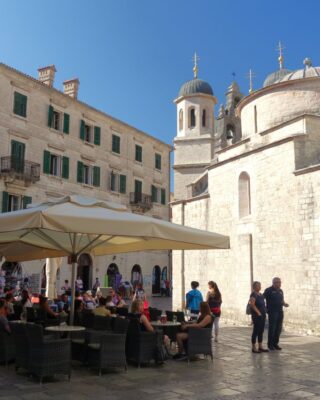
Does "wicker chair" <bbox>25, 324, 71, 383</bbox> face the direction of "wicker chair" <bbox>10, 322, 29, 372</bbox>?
no

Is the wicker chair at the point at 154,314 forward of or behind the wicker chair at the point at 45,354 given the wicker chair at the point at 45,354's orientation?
forward

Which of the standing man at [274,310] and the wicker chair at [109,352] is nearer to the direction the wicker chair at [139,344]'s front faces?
the standing man

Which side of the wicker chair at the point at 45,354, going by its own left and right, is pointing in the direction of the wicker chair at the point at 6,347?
left

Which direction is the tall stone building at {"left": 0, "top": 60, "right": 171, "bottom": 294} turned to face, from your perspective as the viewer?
facing the viewer and to the right of the viewer

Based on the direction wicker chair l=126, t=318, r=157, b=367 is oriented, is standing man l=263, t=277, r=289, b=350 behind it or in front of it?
in front

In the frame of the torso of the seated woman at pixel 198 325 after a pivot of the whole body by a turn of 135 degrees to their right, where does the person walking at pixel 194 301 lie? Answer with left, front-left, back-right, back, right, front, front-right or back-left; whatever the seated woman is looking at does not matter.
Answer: front-left

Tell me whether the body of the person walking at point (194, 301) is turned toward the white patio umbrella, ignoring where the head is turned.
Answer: no

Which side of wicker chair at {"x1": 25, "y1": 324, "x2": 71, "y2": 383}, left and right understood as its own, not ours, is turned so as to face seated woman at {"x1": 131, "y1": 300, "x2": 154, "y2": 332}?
front

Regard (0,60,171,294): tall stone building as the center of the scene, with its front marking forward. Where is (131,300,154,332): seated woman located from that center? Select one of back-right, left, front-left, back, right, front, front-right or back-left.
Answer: front-right

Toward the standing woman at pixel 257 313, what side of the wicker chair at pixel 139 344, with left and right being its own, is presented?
front

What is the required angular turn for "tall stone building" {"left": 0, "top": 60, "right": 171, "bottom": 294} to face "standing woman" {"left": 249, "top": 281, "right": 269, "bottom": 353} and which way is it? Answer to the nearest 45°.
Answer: approximately 45° to its right
